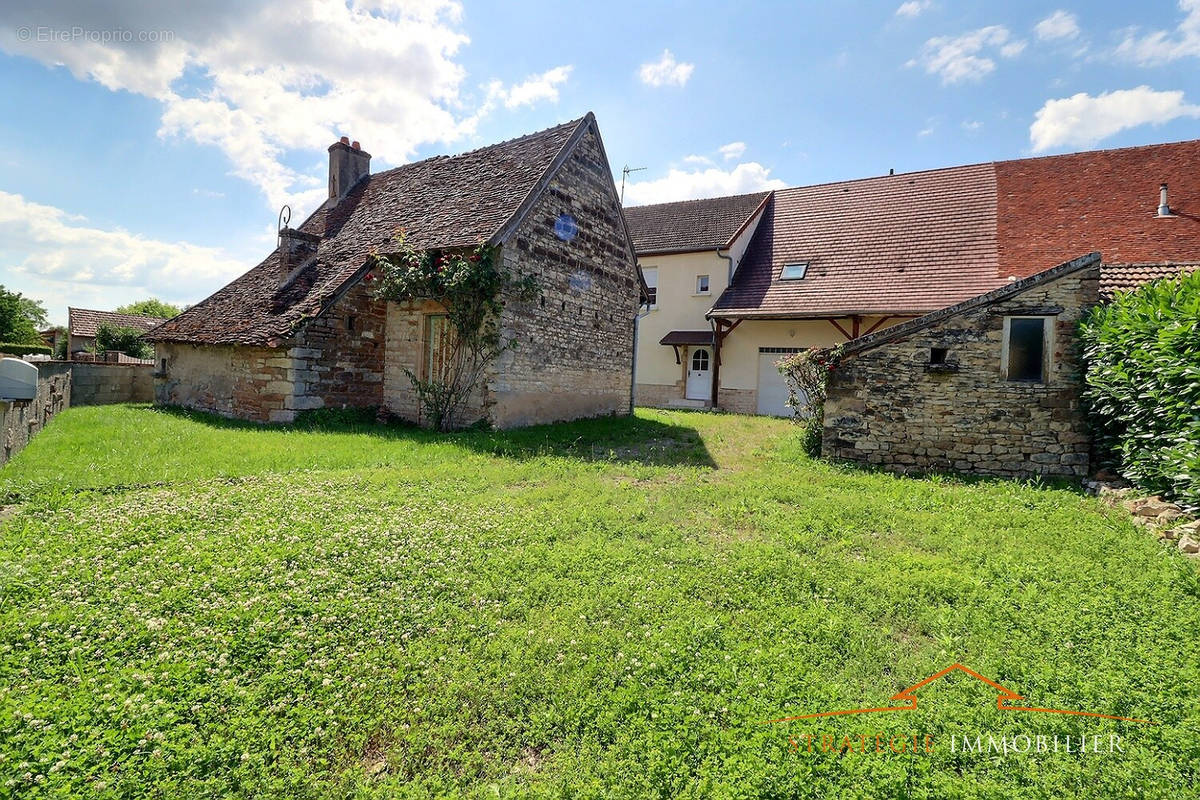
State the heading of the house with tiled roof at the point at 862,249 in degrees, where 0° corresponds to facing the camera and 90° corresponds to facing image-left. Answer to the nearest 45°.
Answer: approximately 0°

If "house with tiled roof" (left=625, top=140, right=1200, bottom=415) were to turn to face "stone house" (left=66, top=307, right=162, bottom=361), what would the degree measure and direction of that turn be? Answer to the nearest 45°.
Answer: approximately 90° to its right

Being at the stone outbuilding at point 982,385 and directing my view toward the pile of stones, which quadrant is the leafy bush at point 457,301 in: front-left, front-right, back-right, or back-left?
back-right

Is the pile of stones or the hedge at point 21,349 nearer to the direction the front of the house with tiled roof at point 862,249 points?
the pile of stones

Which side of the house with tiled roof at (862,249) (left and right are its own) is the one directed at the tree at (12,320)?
right

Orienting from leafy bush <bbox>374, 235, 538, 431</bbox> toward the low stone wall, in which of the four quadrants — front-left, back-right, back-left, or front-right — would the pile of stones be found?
back-left

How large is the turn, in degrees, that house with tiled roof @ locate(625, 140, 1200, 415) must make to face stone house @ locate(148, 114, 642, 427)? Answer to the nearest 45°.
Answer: approximately 45° to its right

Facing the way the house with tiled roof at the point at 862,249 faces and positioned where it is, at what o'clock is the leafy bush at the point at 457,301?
The leafy bush is roughly at 1 o'clock from the house with tiled roof.

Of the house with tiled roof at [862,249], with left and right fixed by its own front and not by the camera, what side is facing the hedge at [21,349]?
right

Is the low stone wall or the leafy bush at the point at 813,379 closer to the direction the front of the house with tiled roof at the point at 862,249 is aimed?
the leafy bush

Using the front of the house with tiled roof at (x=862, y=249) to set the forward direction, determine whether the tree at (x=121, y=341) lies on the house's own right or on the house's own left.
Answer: on the house's own right

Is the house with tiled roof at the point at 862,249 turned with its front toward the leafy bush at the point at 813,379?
yes
